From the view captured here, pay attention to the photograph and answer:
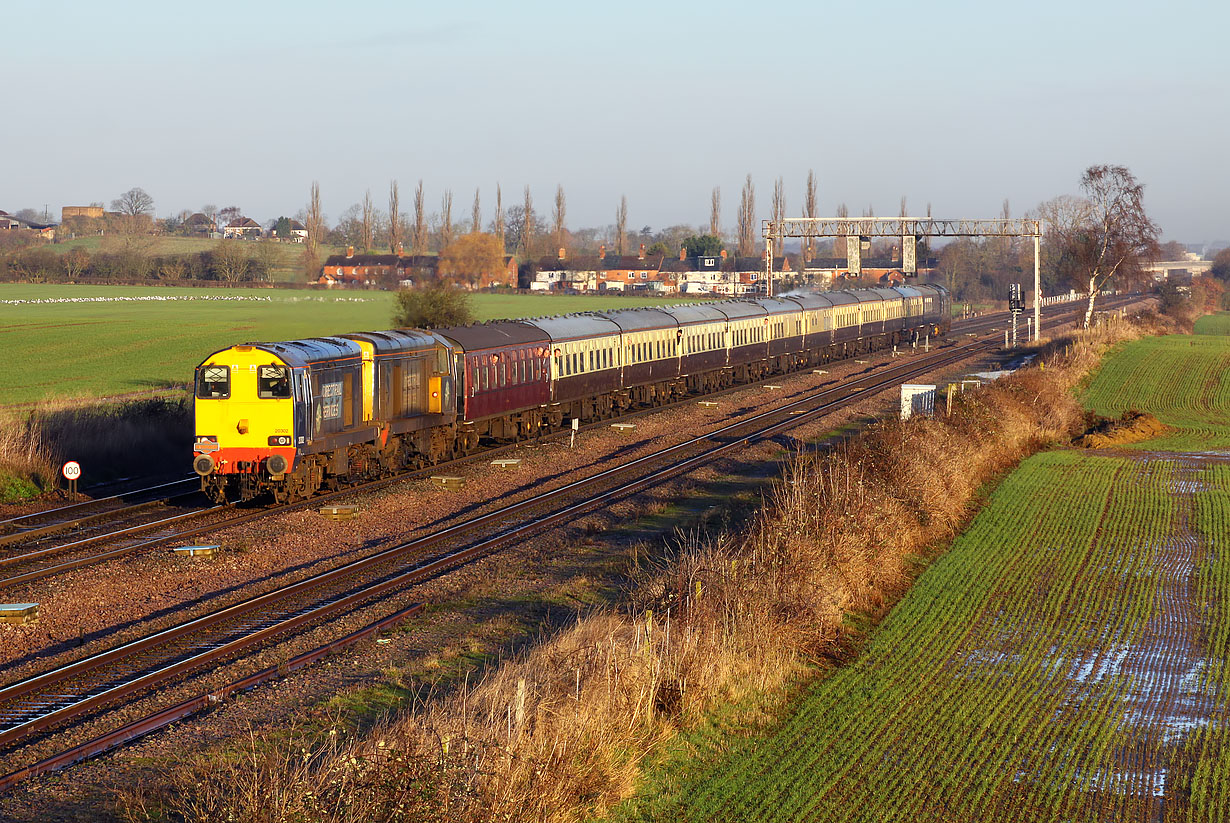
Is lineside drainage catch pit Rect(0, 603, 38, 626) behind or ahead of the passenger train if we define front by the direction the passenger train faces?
ahead

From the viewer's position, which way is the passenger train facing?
facing the viewer and to the left of the viewer
